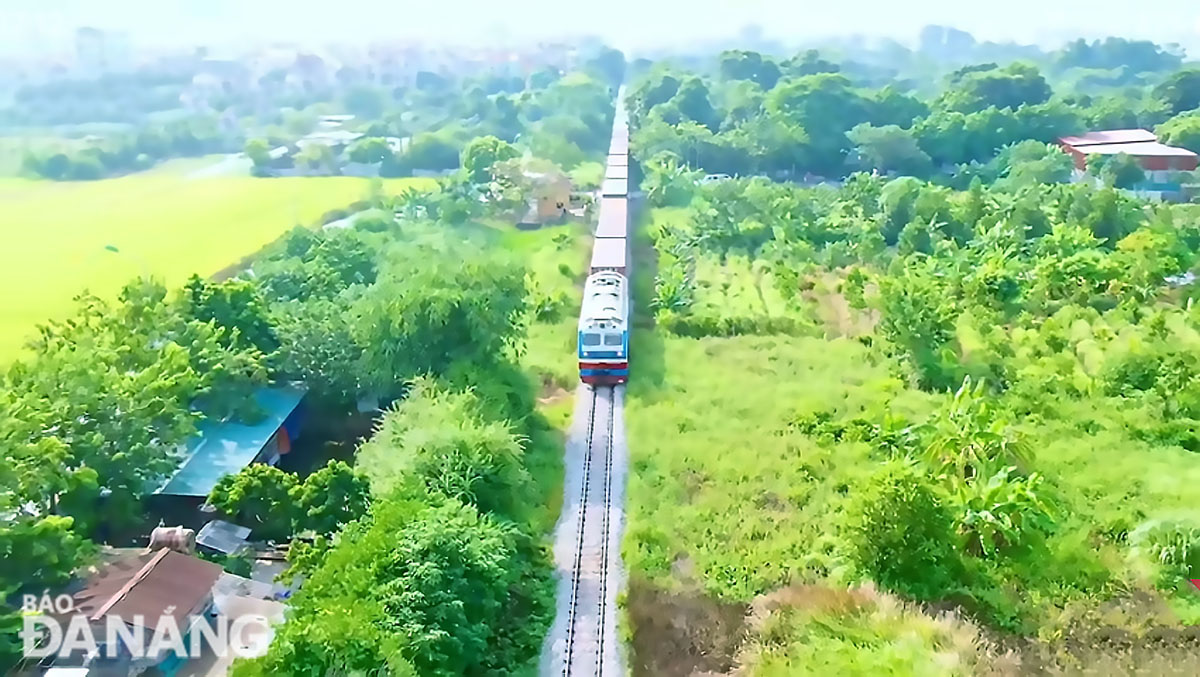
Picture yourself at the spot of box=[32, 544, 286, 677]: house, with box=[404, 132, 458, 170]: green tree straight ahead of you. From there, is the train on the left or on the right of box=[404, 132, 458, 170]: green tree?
right

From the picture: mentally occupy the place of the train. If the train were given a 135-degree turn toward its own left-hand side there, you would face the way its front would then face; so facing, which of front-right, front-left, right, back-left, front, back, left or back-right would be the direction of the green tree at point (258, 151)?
left

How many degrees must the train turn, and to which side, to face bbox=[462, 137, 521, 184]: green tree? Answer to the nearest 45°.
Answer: approximately 180°

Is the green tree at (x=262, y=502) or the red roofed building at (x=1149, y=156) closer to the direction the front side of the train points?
the green tree

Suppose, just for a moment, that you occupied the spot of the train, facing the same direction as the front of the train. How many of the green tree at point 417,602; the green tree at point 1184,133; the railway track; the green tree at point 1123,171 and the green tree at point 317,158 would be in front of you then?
2

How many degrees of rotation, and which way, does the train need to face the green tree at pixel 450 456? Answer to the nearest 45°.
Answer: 0° — it already faces it

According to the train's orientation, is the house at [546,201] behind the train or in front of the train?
behind

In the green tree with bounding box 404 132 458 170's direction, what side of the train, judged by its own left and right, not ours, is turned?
back

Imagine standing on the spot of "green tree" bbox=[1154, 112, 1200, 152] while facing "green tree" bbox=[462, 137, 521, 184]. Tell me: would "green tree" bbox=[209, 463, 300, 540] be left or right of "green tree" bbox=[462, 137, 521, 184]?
left

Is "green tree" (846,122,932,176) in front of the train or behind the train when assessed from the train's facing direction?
behind

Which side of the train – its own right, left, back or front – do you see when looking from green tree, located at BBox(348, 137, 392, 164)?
right

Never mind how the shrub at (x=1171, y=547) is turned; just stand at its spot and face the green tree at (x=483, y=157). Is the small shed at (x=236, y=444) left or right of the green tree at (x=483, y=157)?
left

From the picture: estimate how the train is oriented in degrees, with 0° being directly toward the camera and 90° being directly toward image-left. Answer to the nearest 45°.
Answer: approximately 0°
